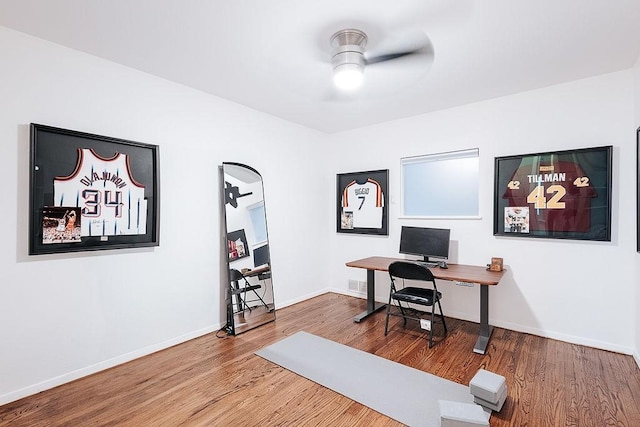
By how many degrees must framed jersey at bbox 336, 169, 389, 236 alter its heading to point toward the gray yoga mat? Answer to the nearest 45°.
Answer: approximately 45° to its left

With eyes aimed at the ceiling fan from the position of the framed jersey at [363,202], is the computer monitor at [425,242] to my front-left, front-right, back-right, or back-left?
front-left

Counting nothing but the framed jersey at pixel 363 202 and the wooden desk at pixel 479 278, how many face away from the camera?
0

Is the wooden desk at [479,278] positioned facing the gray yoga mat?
yes

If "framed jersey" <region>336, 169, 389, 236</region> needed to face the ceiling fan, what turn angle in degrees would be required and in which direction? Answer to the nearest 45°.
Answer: approximately 45° to its left

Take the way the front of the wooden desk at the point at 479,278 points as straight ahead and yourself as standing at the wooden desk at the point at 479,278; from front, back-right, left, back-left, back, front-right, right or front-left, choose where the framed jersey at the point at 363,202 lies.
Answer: right

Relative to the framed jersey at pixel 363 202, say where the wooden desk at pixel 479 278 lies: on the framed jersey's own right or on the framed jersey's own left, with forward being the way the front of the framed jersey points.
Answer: on the framed jersey's own left

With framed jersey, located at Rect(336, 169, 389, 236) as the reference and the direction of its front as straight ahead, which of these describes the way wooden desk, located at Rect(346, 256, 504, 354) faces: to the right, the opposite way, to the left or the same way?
the same way

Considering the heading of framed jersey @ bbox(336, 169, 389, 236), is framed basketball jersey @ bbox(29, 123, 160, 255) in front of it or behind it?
in front

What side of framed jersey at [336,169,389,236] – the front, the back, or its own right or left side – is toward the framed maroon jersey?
left

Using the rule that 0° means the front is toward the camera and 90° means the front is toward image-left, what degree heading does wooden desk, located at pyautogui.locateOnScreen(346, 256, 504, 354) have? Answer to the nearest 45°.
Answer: approximately 45°

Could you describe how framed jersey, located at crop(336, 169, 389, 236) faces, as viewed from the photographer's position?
facing the viewer and to the left of the viewer
